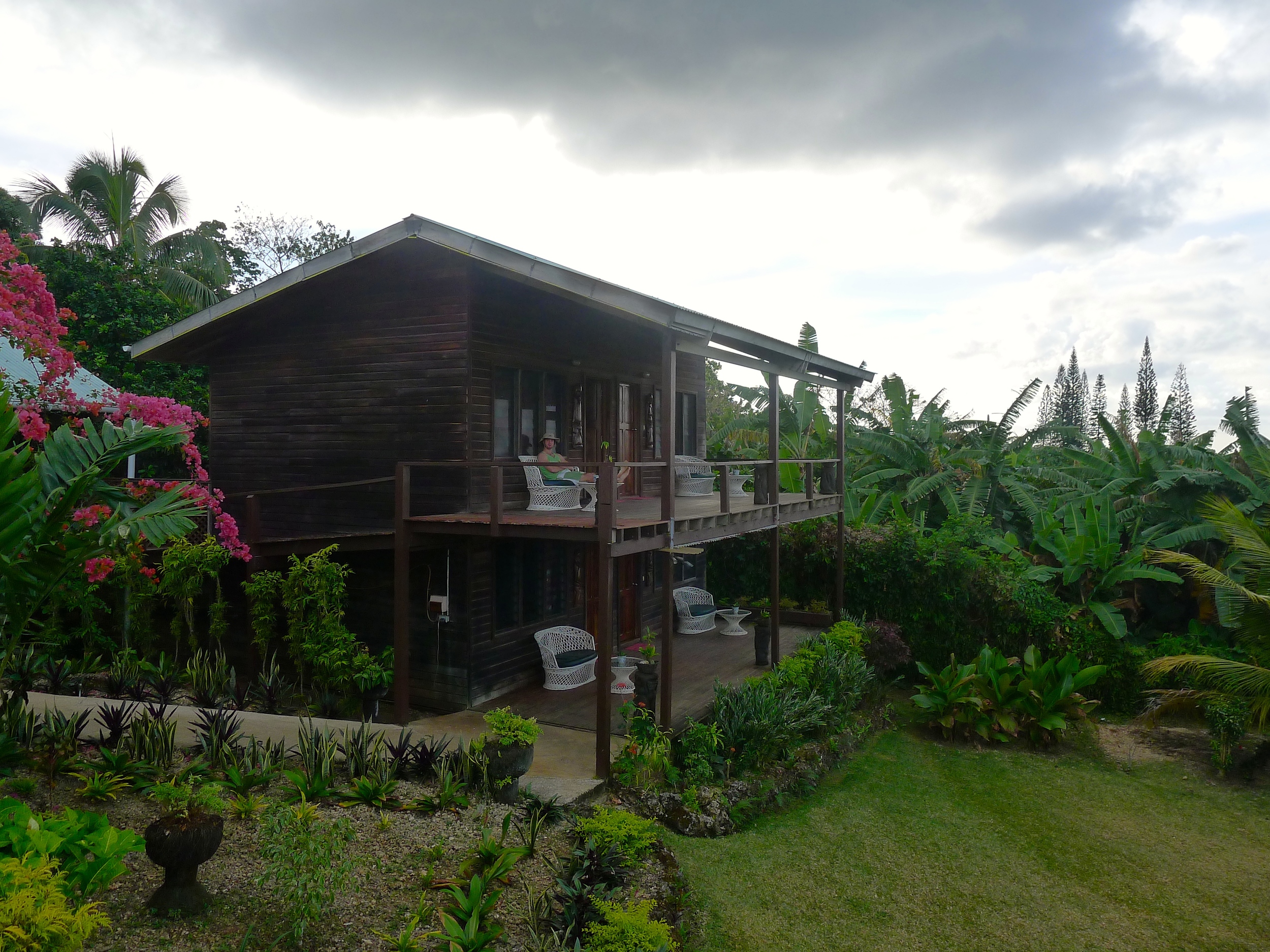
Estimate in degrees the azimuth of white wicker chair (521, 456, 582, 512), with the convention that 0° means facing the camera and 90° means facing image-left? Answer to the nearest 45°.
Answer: approximately 270°

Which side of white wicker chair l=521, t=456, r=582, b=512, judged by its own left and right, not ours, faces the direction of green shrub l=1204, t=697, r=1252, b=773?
front

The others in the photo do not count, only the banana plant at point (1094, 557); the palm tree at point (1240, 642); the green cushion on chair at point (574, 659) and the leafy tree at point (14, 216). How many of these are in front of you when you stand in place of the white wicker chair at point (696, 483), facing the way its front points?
2

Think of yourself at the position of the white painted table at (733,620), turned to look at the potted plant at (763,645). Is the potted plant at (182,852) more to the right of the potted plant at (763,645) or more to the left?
right

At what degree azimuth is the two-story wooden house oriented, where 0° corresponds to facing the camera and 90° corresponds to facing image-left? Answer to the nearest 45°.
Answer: approximately 315°

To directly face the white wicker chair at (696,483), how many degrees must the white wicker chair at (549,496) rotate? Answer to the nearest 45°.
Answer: approximately 45° to its left
